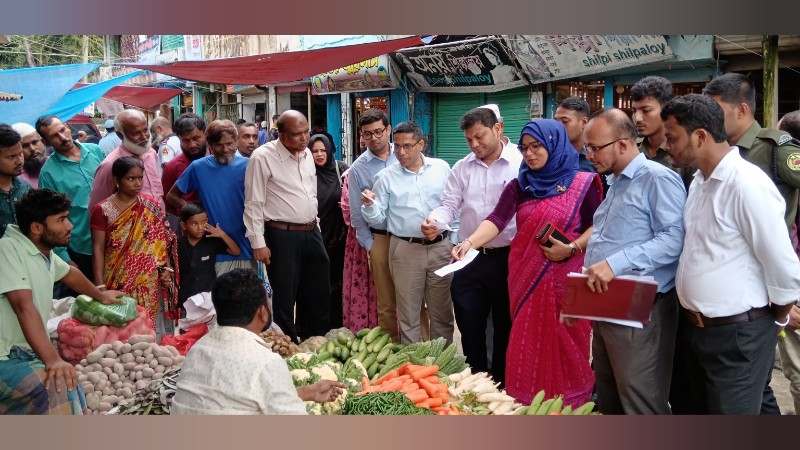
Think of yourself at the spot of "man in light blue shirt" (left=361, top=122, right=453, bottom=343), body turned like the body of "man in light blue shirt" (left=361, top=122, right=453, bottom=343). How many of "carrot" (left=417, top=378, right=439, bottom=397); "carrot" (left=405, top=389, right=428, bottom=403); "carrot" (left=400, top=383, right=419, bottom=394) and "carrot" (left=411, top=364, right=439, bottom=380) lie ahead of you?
4

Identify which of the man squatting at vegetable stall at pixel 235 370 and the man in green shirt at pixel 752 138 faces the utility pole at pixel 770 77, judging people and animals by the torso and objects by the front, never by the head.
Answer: the man squatting at vegetable stall

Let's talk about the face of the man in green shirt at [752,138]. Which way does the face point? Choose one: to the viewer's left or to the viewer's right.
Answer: to the viewer's left

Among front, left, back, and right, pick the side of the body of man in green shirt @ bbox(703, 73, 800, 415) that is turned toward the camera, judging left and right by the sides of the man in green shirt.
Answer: left

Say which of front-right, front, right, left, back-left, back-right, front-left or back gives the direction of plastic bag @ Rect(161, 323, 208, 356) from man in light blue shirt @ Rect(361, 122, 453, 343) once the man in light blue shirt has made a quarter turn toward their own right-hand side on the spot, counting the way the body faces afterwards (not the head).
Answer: front

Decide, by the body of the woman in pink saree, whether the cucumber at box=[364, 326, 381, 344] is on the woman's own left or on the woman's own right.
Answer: on the woman's own right

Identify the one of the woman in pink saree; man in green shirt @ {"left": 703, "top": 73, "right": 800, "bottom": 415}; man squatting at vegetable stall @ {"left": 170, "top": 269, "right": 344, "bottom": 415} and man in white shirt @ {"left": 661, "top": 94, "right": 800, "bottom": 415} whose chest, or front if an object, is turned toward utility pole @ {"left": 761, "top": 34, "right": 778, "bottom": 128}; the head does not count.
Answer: the man squatting at vegetable stall

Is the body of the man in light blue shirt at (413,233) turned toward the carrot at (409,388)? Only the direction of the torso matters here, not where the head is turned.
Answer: yes

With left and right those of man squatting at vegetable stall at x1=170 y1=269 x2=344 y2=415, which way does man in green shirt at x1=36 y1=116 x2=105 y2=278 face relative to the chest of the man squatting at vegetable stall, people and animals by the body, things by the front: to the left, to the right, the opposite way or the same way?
to the right

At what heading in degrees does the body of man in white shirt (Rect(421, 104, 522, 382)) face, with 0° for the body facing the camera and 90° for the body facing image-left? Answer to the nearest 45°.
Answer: approximately 45°

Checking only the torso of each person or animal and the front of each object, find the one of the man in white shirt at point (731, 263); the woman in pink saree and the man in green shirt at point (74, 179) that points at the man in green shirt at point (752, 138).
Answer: the man in green shirt at point (74, 179)

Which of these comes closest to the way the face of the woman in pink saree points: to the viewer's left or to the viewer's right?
to the viewer's left

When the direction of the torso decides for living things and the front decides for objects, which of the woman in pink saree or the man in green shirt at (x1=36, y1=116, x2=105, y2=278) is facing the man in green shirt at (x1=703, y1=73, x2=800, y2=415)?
the man in green shirt at (x1=36, y1=116, x2=105, y2=278)
